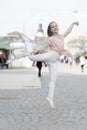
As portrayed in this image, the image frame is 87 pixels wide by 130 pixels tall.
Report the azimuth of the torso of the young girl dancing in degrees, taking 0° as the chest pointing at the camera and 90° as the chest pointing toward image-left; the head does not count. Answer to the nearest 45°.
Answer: approximately 315°
